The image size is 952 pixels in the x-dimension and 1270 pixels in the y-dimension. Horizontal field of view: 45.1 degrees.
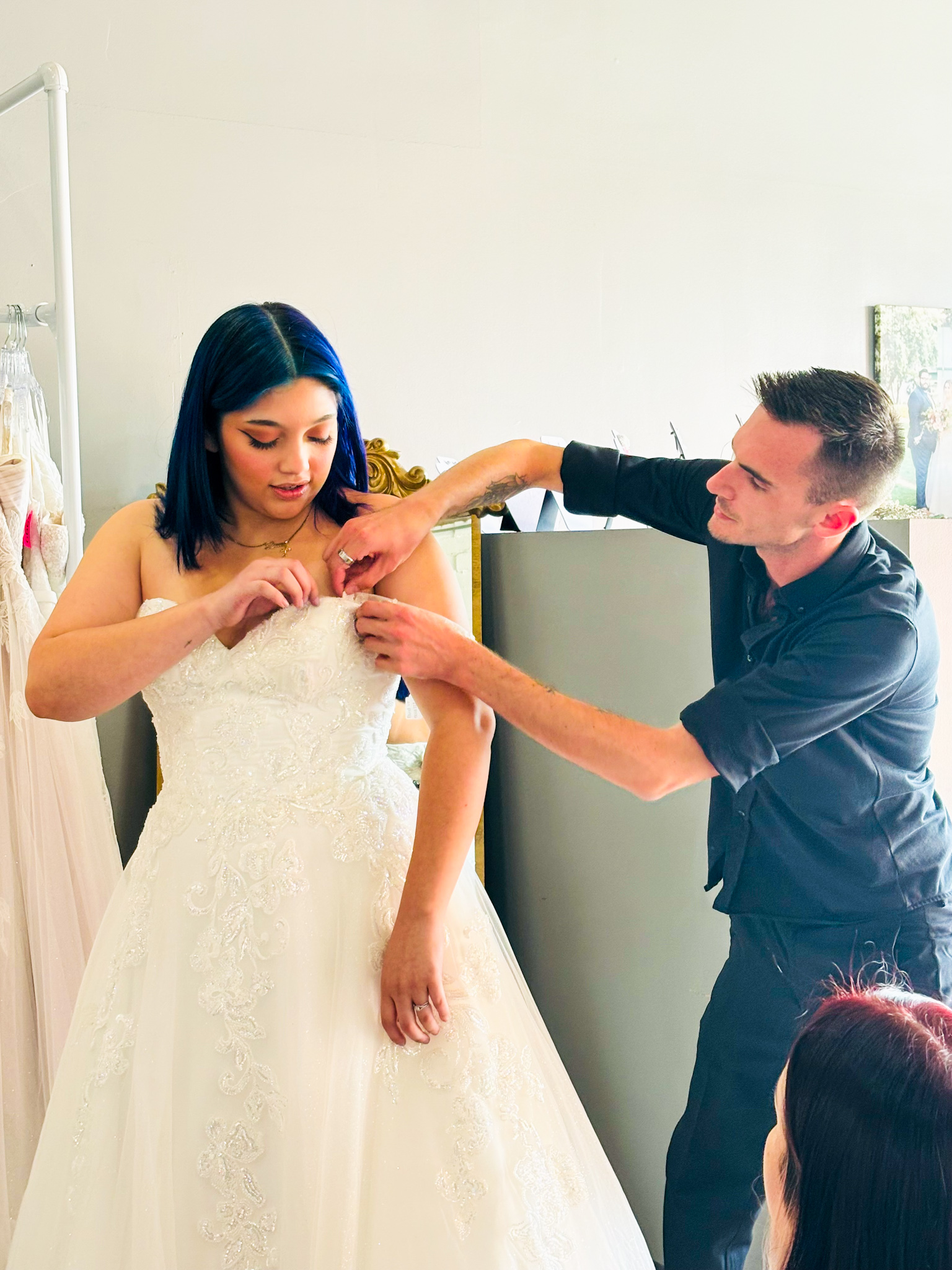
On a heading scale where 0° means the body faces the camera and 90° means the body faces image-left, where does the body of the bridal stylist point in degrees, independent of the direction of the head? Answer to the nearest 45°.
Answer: approximately 90°

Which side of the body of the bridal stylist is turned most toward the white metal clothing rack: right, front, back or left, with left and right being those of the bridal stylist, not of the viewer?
front

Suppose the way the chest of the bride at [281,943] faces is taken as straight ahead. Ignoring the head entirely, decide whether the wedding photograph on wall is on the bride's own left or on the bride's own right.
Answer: on the bride's own left

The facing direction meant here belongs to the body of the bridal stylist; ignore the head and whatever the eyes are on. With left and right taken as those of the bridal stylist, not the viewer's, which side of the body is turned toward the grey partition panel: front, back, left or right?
right

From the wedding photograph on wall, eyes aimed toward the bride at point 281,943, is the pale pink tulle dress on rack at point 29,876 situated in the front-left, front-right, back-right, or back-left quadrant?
front-right

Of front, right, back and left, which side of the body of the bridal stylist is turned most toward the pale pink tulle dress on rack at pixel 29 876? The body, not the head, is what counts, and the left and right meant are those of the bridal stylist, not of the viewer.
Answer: front

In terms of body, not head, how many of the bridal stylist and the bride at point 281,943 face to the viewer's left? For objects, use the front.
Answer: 1

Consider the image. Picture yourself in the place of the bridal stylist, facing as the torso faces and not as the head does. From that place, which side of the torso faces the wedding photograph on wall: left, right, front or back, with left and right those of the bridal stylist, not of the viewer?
right

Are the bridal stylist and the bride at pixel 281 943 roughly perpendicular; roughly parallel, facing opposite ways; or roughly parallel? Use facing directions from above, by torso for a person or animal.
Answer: roughly perpendicular

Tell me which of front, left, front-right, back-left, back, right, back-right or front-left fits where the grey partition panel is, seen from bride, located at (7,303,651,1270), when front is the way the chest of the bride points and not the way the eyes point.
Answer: back-left

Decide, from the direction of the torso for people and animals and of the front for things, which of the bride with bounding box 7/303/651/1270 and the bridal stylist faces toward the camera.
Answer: the bride

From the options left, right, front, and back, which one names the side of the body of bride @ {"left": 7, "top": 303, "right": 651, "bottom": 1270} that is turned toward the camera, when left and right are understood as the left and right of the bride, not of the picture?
front
